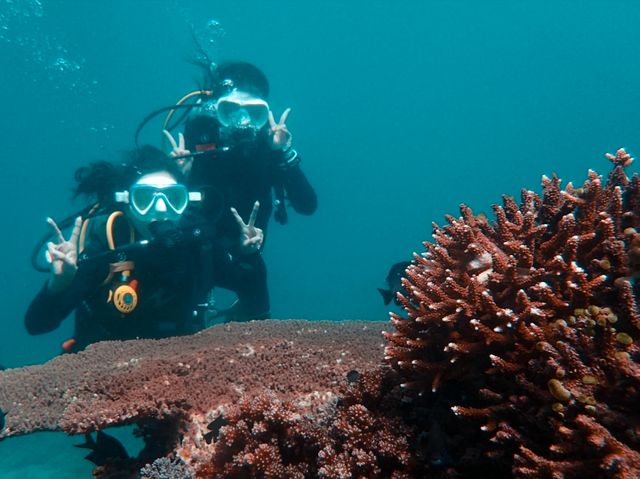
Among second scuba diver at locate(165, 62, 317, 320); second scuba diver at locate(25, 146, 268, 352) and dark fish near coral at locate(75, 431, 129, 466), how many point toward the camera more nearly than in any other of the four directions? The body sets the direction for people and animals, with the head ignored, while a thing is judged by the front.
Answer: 2

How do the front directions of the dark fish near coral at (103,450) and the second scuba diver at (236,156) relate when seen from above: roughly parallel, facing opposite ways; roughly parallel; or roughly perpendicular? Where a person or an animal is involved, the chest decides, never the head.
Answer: roughly perpendicular

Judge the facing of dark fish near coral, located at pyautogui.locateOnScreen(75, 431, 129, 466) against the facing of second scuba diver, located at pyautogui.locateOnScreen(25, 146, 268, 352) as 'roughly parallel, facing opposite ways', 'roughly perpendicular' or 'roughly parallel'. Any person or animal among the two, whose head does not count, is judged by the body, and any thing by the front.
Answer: roughly perpendicular

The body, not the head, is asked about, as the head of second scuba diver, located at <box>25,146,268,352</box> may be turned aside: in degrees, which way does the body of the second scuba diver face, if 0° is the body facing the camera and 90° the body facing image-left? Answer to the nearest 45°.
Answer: approximately 0°

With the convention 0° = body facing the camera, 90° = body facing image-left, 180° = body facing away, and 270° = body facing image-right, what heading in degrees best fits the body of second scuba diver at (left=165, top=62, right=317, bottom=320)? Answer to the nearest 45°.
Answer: approximately 0°
